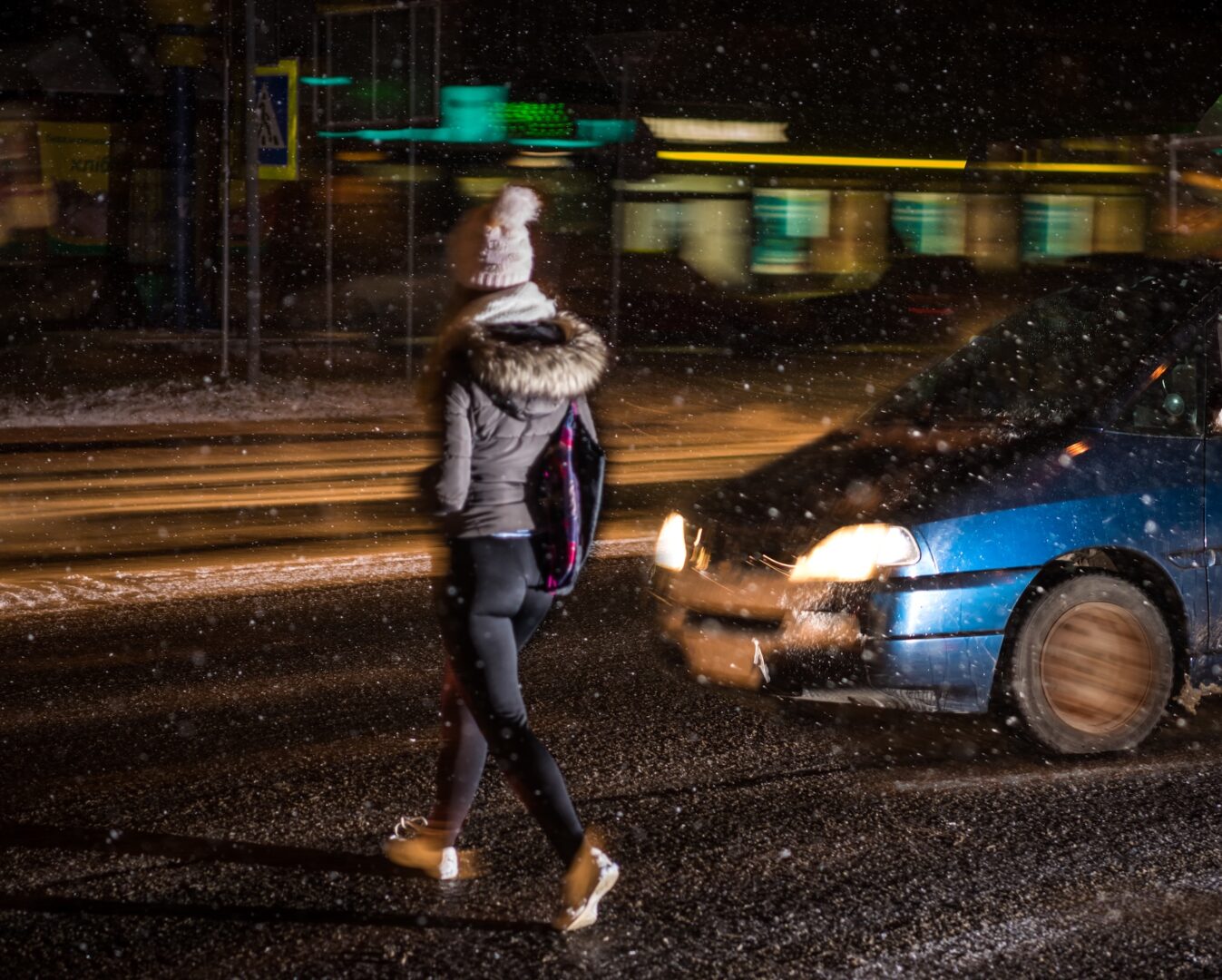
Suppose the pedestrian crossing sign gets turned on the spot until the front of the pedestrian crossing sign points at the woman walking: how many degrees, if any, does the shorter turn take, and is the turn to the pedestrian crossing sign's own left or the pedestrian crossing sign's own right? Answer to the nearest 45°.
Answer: approximately 45° to the pedestrian crossing sign's own left

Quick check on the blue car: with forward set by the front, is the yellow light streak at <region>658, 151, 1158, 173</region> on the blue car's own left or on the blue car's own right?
on the blue car's own right

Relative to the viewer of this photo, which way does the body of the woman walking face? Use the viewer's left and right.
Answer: facing away from the viewer and to the left of the viewer

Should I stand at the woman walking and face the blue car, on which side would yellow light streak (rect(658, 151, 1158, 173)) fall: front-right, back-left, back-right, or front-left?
front-left

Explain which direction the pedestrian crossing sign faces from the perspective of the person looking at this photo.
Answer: facing the viewer and to the left of the viewer

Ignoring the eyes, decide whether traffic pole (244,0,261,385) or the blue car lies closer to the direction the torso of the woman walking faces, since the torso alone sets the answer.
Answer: the traffic pole

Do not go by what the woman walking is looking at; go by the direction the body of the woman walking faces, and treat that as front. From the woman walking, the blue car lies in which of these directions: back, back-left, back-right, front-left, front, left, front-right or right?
right

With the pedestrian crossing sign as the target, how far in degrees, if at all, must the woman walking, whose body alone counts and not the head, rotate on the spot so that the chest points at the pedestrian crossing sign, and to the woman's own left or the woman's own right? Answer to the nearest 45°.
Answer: approximately 45° to the woman's own right

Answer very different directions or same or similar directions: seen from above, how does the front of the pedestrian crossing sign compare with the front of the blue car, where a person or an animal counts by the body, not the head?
same or similar directions

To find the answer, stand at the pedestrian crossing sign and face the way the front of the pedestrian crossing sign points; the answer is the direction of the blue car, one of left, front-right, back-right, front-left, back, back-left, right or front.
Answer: front-left

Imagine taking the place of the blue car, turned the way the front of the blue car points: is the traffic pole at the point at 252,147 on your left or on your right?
on your right

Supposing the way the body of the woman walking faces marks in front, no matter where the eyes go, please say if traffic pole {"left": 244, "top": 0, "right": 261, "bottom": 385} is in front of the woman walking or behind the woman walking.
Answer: in front

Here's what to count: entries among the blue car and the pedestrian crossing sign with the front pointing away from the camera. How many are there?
0

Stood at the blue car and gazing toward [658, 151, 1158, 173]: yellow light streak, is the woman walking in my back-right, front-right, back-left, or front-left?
back-left
